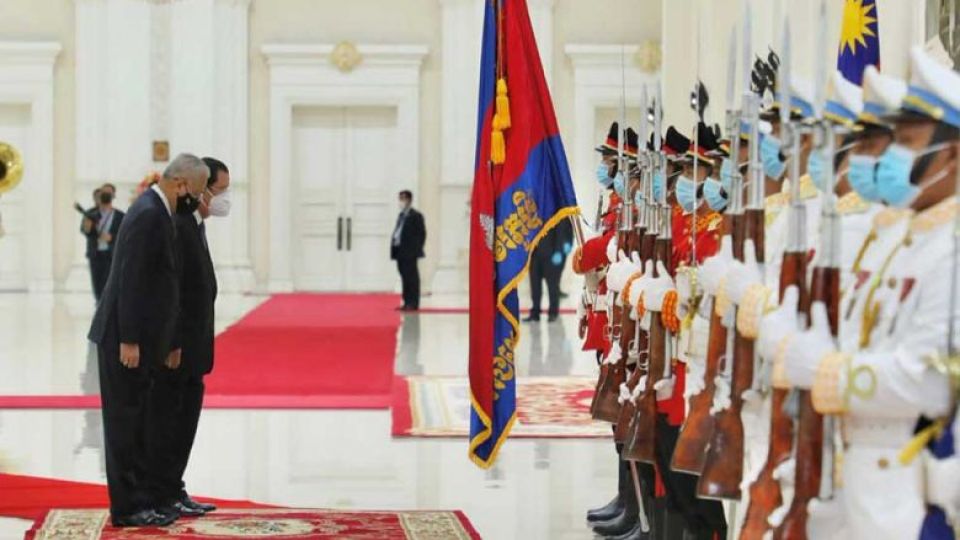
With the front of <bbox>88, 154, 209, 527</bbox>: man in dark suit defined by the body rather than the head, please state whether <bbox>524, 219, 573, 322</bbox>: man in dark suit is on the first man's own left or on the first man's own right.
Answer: on the first man's own left

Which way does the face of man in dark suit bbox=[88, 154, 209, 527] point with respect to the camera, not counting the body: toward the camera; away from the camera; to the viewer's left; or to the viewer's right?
to the viewer's right

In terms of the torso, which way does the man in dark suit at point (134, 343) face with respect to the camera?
to the viewer's right

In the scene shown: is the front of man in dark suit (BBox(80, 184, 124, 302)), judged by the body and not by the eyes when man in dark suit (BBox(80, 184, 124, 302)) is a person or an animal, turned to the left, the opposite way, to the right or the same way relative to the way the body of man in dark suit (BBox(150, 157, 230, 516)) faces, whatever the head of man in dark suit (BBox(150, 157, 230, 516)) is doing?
to the right

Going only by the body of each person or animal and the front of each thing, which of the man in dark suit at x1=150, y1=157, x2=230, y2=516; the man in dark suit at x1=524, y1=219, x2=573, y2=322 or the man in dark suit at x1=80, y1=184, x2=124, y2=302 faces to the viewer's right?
the man in dark suit at x1=150, y1=157, x2=230, y2=516

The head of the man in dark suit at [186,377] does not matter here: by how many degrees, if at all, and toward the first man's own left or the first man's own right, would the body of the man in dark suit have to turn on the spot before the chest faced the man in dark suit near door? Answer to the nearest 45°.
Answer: approximately 90° to the first man's own left

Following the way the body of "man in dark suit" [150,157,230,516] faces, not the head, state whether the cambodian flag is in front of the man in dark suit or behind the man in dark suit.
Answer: in front

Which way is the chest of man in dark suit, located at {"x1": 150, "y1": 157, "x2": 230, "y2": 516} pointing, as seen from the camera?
to the viewer's right

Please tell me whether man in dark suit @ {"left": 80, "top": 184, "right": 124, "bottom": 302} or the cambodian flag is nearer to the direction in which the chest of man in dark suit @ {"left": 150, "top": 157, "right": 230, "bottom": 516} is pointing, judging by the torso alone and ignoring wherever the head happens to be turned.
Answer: the cambodian flag
